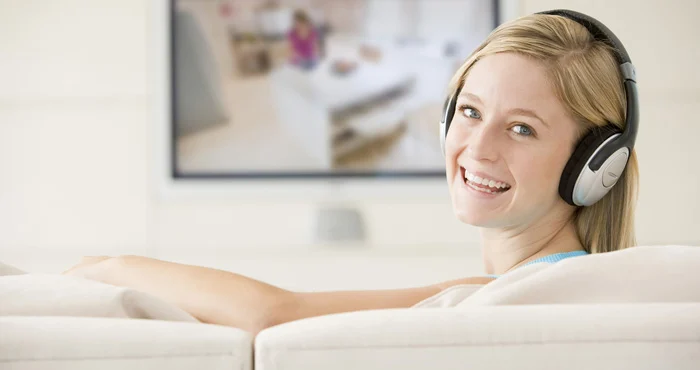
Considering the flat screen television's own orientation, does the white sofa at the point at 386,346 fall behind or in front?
in front

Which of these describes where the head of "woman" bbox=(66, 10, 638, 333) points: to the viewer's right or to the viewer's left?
to the viewer's left

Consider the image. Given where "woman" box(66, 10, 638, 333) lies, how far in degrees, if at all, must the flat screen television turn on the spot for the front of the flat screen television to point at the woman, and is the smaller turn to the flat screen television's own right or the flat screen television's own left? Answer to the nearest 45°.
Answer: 0° — it already faces them

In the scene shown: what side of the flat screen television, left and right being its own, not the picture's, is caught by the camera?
front
